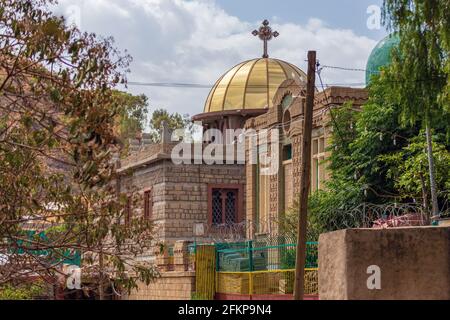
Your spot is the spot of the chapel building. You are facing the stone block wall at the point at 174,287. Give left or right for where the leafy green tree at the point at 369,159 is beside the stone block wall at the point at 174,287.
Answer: left

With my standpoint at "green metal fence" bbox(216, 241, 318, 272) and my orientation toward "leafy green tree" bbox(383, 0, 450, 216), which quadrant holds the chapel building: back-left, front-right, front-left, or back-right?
front-left
